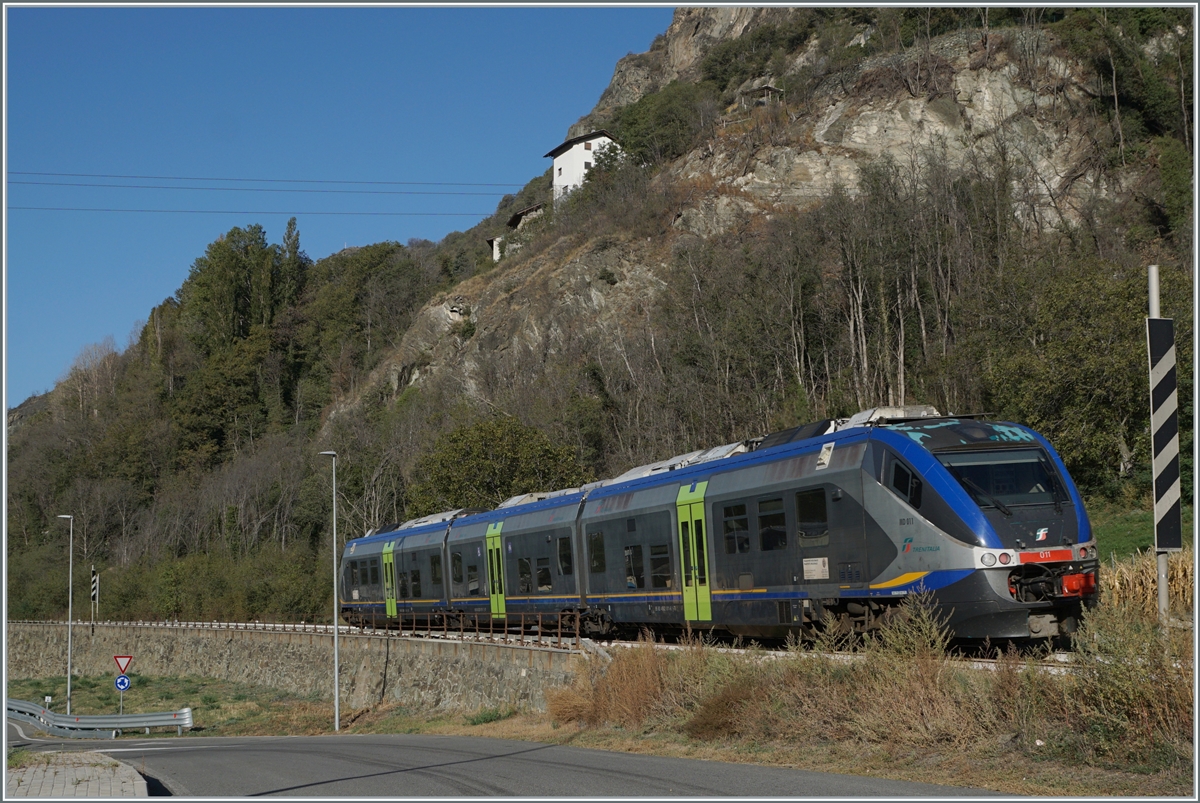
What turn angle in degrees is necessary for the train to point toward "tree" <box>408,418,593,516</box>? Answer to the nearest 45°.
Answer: approximately 135° to its left

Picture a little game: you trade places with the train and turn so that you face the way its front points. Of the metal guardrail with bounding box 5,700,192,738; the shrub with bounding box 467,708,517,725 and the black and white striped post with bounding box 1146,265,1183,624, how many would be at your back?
2

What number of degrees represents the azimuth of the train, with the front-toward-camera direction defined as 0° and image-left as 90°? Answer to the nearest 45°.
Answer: approximately 315°

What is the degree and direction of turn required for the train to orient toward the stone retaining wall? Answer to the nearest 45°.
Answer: approximately 180°

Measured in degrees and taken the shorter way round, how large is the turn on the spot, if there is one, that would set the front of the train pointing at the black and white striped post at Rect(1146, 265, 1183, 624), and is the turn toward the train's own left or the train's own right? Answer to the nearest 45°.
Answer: approximately 45° to the train's own right

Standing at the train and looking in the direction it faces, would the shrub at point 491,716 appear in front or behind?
behind

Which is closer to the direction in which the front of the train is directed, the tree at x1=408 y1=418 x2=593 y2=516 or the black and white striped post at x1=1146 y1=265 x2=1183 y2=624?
the black and white striped post

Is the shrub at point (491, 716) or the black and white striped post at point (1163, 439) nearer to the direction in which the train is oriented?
the black and white striped post
